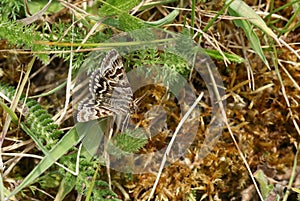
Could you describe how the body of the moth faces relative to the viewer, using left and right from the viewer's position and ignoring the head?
facing the viewer and to the right of the viewer

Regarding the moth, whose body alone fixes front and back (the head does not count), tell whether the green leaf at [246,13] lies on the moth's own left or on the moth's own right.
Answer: on the moth's own left

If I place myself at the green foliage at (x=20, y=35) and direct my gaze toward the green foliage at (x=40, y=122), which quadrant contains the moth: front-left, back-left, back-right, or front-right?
front-left
